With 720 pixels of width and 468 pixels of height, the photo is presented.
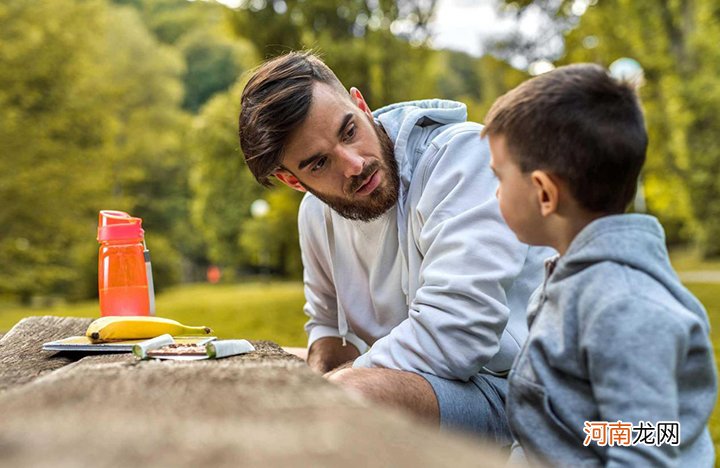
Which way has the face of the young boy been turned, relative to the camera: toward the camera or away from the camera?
away from the camera

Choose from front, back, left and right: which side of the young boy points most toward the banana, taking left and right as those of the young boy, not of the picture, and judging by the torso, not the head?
front

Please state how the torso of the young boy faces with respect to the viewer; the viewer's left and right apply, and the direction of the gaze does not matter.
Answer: facing to the left of the viewer

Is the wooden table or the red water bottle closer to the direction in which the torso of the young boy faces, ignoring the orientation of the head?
the red water bottle

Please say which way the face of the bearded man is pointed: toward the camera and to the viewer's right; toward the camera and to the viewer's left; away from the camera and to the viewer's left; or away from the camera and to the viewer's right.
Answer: toward the camera and to the viewer's right

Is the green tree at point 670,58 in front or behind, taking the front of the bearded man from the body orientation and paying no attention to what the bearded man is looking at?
behind

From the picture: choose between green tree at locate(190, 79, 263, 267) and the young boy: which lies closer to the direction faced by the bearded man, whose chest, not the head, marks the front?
the young boy

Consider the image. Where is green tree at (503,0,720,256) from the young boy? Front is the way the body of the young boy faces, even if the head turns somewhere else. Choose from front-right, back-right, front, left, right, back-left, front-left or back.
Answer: right

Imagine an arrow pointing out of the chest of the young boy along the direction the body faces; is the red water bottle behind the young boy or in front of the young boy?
in front
